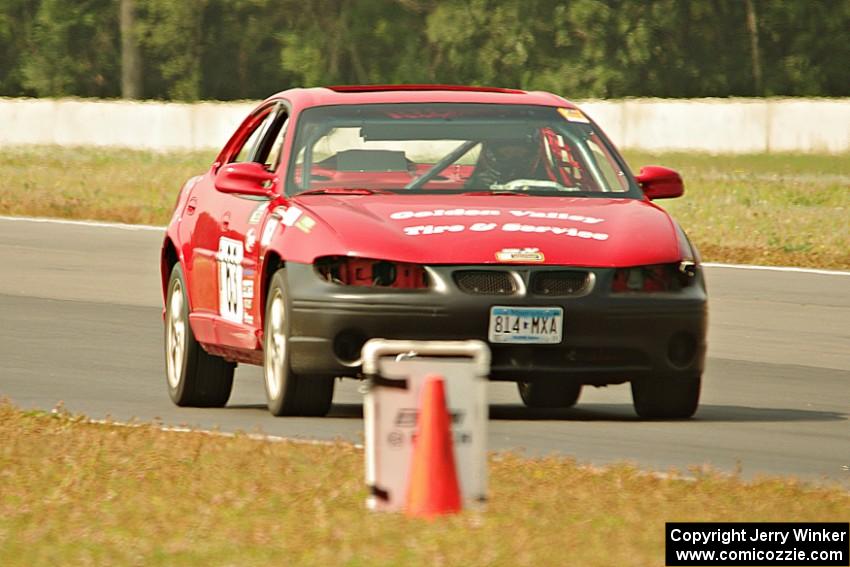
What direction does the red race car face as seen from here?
toward the camera

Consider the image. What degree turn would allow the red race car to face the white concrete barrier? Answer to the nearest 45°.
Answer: approximately 180°

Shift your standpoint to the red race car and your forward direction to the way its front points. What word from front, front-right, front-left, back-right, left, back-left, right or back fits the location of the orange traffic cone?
front

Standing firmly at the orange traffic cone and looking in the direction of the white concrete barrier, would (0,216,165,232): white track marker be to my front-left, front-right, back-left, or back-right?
front-left

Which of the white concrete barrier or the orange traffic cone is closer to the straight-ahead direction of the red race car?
the orange traffic cone

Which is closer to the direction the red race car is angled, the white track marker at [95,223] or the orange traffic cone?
the orange traffic cone

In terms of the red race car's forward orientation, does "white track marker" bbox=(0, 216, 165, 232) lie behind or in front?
behind

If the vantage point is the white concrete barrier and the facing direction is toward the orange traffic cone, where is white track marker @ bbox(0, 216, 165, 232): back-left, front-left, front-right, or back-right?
front-right

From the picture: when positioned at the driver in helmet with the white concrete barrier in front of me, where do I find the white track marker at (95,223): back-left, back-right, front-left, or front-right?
front-left

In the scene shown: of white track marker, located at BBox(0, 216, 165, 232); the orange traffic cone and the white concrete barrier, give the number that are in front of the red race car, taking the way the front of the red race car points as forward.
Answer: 1
